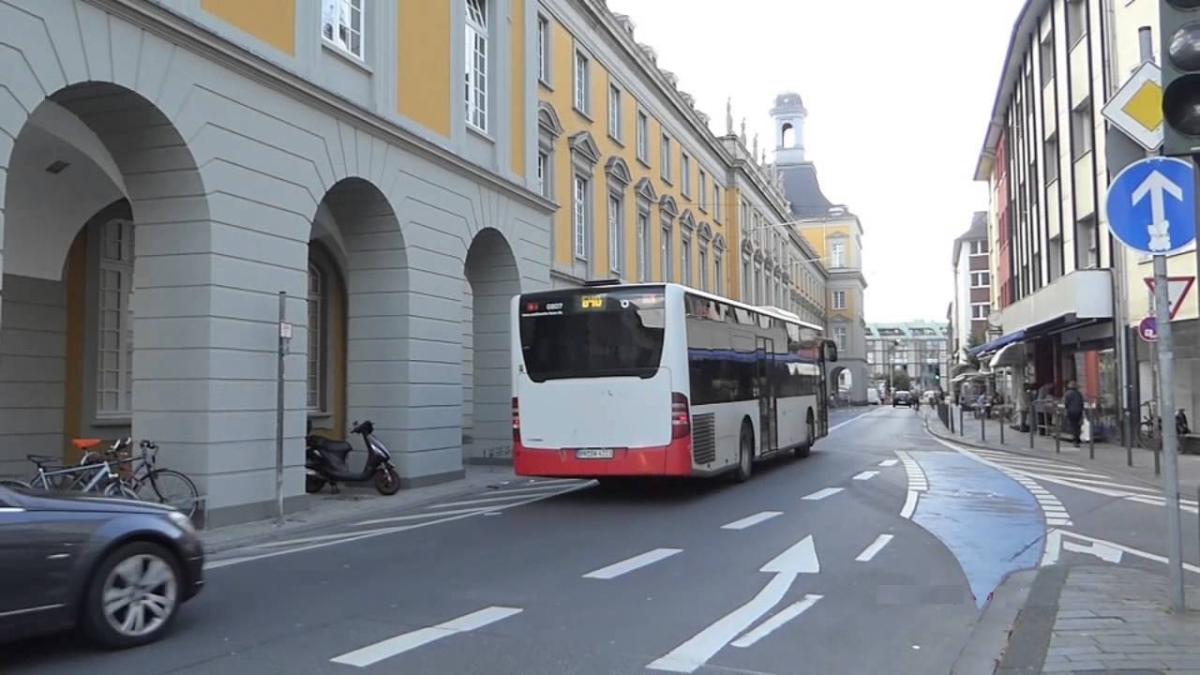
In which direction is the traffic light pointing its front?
toward the camera

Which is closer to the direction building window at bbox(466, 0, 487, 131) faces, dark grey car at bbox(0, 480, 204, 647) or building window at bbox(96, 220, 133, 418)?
the dark grey car

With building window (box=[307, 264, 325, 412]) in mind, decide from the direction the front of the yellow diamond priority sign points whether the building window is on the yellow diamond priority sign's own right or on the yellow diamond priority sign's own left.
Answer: on the yellow diamond priority sign's own right

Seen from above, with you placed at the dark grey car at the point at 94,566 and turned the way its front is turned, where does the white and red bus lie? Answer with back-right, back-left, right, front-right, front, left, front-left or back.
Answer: front

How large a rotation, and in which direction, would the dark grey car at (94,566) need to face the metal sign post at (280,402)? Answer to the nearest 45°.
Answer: approximately 45° to its left

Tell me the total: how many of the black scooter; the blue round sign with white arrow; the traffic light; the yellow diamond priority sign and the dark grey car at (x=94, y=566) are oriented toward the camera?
3

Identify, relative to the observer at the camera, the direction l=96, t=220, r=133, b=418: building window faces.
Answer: facing the viewer and to the right of the viewer

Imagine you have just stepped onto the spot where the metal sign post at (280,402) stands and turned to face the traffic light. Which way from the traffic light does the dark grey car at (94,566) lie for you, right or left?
right

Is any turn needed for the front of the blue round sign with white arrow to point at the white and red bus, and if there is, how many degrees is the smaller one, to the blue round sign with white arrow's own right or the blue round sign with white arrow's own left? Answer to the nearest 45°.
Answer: approximately 135° to the blue round sign with white arrow's own right
